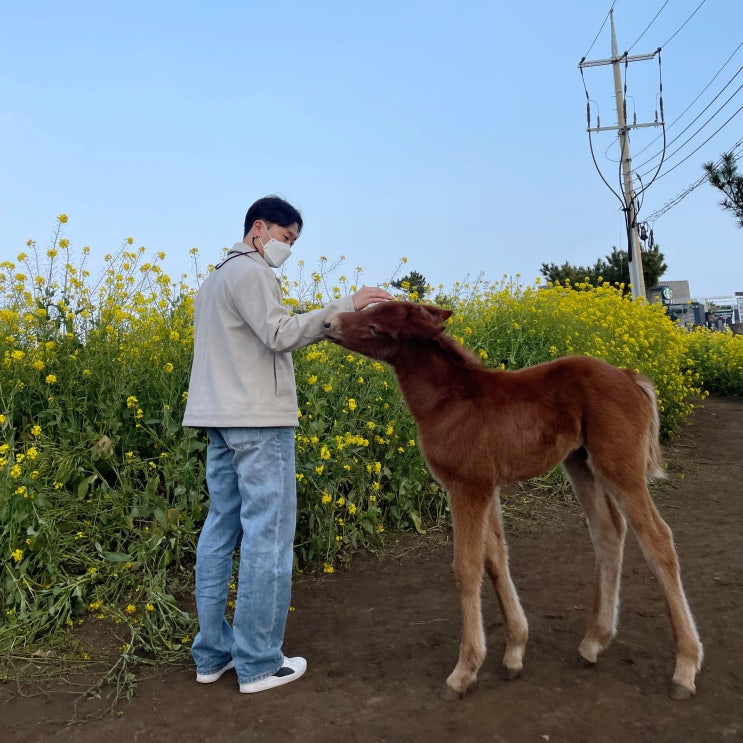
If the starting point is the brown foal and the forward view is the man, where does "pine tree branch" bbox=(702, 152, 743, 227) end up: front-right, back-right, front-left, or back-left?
back-right

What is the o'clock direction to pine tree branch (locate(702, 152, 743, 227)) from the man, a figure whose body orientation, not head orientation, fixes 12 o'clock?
The pine tree branch is roughly at 12 o'clock from the man.

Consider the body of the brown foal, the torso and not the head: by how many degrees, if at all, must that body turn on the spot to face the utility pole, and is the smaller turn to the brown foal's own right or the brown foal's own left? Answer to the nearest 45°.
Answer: approximately 90° to the brown foal's own right

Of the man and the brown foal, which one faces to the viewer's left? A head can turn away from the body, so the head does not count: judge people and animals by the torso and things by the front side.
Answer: the brown foal

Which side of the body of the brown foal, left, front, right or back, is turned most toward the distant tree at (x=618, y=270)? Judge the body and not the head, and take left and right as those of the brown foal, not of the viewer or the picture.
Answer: right

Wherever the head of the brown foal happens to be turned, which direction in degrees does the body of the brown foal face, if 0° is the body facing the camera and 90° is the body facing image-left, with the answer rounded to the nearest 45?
approximately 90°

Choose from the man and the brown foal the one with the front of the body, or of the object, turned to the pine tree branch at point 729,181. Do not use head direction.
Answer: the man

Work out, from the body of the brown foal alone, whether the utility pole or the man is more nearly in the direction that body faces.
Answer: the man

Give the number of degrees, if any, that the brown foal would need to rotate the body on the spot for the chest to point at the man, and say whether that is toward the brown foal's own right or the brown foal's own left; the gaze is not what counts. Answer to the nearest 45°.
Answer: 0° — it already faces them

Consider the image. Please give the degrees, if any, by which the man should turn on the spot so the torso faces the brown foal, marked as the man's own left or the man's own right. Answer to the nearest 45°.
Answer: approximately 45° to the man's own right

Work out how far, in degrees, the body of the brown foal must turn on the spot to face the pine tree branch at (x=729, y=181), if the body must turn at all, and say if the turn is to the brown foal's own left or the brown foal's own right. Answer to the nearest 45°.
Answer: approximately 90° to the brown foal's own right

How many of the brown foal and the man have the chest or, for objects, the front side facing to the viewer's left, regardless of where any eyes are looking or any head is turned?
1

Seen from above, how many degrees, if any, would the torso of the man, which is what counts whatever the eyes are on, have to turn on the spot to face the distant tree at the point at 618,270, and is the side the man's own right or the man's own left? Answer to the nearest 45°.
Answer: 0° — they already face it

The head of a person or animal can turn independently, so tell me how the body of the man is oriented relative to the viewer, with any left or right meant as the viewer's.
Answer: facing away from the viewer and to the right of the viewer
